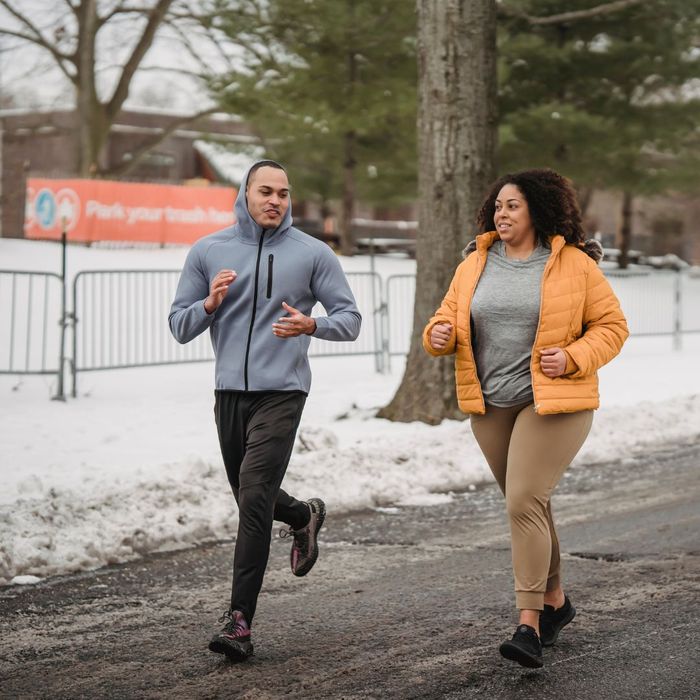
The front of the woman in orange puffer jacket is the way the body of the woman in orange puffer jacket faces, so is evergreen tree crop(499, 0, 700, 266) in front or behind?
behind

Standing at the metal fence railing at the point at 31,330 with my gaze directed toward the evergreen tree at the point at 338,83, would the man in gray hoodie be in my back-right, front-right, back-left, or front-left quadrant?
back-right

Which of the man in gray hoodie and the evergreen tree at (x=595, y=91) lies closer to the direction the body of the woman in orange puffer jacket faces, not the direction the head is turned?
the man in gray hoodie

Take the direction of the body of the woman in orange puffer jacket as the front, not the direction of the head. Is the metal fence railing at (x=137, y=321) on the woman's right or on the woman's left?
on the woman's right

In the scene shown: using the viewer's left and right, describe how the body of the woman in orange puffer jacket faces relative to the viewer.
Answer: facing the viewer and to the left of the viewer

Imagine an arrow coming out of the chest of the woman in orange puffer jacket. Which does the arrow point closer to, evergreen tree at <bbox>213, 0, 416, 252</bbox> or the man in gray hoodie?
the man in gray hoodie

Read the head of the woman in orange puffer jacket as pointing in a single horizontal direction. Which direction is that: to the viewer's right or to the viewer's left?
to the viewer's left

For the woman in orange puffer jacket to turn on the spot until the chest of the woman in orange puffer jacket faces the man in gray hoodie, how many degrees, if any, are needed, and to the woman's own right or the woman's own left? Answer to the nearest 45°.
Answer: approximately 45° to the woman's own right

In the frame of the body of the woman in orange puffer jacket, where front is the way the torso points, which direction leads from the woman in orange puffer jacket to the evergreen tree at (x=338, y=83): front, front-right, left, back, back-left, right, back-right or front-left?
back-right

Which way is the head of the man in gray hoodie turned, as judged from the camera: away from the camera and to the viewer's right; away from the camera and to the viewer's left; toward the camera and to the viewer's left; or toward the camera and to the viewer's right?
toward the camera and to the viewer's right

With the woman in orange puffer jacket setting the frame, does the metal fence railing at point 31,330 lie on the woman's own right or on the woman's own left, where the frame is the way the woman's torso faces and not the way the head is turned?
on the woman's own right
